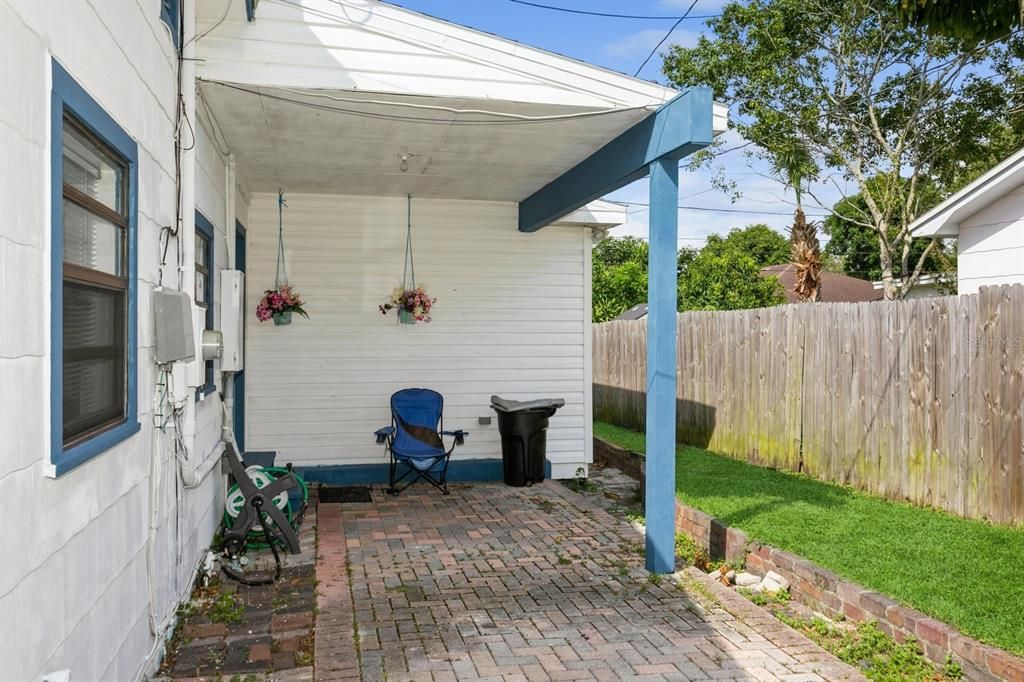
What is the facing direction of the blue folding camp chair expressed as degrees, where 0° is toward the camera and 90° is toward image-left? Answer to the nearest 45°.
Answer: approximately 0°

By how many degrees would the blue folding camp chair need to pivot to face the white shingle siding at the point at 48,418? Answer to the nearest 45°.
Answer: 0° — it already faces it

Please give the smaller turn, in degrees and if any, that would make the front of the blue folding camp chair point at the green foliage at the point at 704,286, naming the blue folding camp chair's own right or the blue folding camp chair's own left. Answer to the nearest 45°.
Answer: approximately 135° to the blue folding camp chair's own left

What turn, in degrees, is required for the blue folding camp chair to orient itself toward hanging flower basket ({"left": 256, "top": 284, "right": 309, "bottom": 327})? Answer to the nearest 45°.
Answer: approximately 90° to its right

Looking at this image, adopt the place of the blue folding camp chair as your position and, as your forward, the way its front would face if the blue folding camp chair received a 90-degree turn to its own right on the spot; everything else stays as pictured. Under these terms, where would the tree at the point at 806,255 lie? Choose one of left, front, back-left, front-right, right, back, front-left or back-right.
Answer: back-right

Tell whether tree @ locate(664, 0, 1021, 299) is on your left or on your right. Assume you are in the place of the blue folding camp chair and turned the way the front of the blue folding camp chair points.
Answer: on your left

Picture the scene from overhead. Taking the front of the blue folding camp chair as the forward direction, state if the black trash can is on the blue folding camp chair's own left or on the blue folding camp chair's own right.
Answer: on the blue folding camp chair's own left

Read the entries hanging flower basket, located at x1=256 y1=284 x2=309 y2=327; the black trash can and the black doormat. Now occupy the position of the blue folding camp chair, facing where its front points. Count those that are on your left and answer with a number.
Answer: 1
